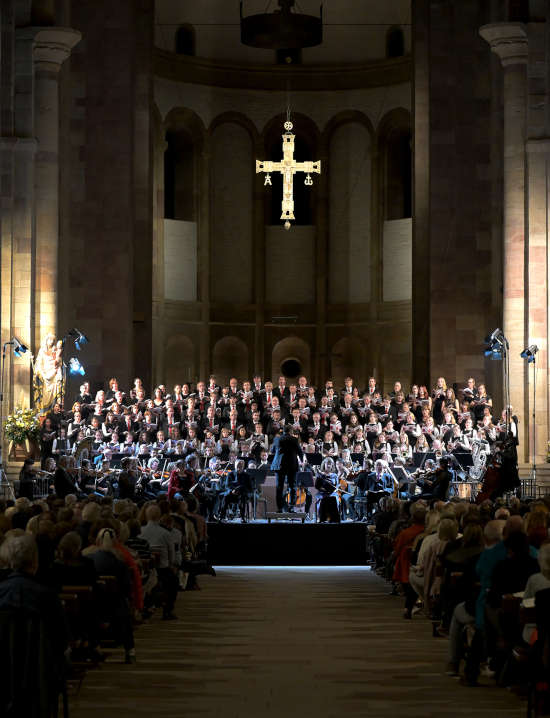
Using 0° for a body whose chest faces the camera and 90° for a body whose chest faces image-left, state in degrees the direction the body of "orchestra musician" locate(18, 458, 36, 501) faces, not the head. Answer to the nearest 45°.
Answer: approximately 270°

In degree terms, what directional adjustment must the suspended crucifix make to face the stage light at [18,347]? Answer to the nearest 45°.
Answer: approximately 45° to its right

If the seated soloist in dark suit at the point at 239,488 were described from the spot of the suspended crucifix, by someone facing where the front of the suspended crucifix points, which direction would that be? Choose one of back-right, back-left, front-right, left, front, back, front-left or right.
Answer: front

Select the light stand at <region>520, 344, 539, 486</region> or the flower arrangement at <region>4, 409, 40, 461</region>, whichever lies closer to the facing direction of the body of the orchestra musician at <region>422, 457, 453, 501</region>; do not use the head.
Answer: the flower arrangement

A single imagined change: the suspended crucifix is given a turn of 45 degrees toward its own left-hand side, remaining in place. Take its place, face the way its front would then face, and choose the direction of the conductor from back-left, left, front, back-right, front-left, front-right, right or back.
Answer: front-right

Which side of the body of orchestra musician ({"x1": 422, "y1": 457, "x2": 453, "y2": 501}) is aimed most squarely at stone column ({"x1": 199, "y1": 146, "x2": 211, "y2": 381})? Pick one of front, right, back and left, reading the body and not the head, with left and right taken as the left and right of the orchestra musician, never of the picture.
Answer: right

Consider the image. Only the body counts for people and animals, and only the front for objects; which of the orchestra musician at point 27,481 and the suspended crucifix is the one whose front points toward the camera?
the suspended crucifix

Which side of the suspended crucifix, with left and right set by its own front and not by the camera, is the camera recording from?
front

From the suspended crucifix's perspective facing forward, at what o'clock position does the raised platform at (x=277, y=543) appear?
The raised platform is roughly at 12 o'clock from the suspended crucifix.

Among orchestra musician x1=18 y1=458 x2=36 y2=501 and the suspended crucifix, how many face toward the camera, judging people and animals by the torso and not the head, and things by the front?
1

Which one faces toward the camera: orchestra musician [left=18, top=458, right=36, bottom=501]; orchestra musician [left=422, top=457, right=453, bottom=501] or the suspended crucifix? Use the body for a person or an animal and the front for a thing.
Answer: the suspended crucifix

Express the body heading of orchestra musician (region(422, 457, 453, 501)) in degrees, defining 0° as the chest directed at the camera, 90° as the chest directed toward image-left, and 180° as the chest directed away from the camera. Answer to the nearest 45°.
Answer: approximately 90°

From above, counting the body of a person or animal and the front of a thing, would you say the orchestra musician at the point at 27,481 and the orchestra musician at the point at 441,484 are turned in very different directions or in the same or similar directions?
very different directions
